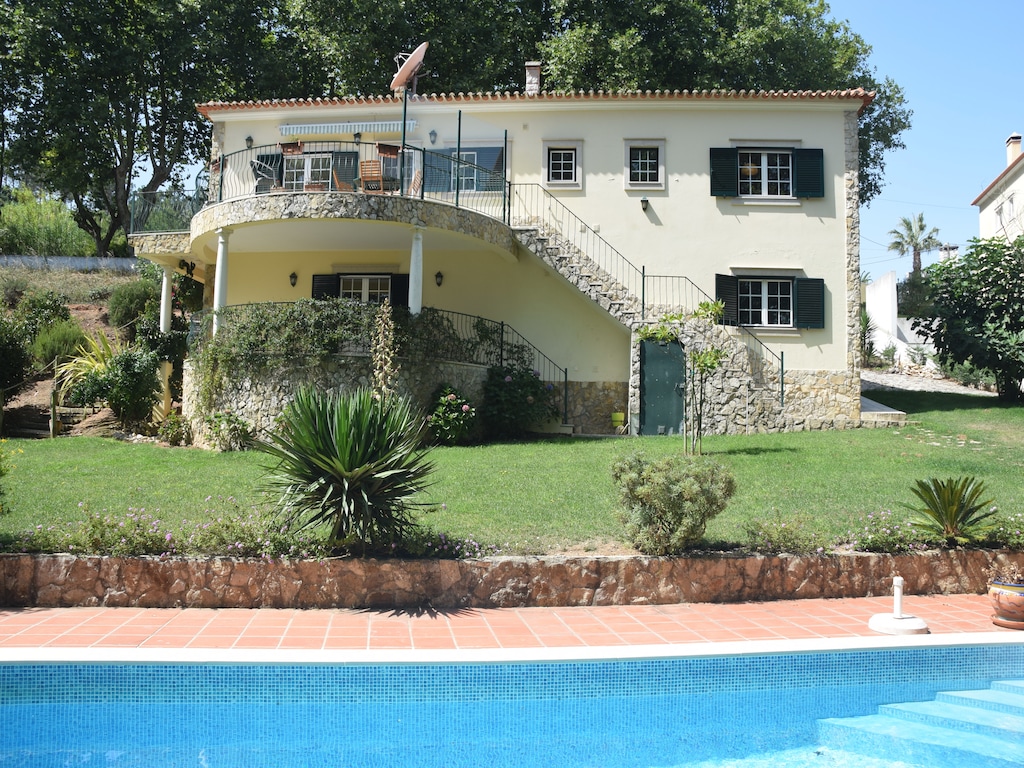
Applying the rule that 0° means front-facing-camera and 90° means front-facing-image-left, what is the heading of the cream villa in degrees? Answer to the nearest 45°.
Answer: approximately 0°

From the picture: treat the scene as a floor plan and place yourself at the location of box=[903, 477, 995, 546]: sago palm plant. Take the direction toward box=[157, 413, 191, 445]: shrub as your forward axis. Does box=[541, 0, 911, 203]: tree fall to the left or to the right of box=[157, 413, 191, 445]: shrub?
right

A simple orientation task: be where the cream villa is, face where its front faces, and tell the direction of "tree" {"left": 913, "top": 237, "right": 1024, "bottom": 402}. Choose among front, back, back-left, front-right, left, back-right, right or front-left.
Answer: left

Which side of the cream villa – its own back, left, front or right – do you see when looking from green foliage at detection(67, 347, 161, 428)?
right

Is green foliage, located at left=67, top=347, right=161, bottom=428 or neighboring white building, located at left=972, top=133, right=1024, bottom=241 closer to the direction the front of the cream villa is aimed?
the green foliage

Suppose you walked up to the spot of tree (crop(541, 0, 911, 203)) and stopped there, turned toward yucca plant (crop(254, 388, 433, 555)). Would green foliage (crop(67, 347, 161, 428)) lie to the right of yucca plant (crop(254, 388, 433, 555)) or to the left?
right

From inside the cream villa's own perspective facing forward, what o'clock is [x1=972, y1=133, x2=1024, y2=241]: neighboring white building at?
The neighboring white building is roughly at 8 o'clock from the cream villa.

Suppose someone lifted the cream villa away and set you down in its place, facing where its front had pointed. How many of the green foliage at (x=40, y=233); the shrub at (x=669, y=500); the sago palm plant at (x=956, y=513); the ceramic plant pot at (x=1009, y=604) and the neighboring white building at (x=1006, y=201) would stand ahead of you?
3

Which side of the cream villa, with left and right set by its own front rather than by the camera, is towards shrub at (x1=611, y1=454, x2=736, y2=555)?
front

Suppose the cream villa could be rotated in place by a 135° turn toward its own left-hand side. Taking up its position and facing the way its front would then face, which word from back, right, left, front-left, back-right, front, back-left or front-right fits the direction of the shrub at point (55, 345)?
back-left

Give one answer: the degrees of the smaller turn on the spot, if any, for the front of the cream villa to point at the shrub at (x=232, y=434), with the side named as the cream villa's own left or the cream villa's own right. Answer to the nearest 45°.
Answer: approximately 45° to the cream villa's own right

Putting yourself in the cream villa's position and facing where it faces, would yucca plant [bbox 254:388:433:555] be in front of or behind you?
in front

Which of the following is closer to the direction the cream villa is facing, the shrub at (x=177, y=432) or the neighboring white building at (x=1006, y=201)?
the shrub

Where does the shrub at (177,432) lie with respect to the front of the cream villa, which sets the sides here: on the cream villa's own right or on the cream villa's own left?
on the cream villa's own right

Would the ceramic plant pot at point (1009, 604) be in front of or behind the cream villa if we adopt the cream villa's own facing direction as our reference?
in front

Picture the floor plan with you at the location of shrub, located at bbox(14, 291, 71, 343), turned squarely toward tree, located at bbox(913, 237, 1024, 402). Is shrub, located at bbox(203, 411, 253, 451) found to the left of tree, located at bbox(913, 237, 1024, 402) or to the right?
right

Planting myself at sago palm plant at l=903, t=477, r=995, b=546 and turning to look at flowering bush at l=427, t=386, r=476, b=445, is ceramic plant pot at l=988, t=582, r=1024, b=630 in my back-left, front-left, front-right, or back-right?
back-left
